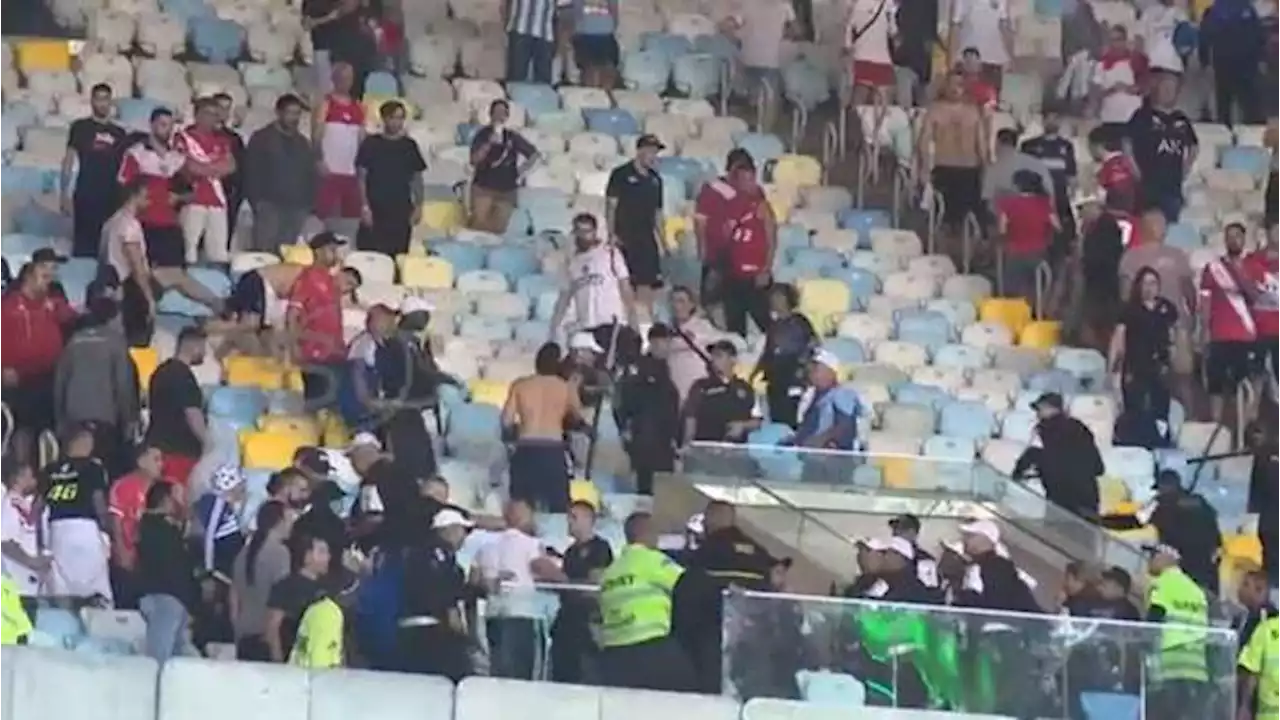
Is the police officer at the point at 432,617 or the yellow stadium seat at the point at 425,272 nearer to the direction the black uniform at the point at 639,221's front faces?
the police officer

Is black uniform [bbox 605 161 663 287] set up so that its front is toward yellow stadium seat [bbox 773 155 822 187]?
no

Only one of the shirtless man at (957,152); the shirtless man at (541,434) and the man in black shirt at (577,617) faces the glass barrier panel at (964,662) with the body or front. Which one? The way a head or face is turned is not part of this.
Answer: the shirtless man at (957,152)

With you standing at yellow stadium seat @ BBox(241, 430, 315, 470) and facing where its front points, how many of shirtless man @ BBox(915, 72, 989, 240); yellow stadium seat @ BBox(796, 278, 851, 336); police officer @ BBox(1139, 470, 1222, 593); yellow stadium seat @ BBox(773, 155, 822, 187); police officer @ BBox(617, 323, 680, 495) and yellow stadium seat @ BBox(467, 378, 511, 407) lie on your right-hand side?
0

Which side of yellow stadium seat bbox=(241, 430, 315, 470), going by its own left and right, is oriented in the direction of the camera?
front

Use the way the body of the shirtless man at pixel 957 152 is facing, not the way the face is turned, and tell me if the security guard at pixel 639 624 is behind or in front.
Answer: in front

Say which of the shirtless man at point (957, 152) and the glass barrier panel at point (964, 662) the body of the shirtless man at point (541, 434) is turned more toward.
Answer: the shirtless man

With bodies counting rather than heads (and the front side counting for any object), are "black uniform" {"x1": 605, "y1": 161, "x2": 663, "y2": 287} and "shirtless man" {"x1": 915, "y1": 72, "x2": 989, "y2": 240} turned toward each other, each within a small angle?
no

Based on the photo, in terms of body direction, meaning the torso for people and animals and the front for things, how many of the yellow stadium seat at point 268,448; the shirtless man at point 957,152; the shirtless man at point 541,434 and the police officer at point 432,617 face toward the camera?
2

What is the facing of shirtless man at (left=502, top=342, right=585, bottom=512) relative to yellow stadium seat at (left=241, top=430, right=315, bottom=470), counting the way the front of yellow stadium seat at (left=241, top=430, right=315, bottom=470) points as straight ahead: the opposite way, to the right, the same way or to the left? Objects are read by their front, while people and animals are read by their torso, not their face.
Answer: the opposite way

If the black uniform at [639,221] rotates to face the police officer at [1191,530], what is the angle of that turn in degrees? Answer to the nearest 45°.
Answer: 0° — it already faces them

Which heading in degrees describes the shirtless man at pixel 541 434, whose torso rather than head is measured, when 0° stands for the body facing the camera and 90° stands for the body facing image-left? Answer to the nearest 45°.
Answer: approximately 180°

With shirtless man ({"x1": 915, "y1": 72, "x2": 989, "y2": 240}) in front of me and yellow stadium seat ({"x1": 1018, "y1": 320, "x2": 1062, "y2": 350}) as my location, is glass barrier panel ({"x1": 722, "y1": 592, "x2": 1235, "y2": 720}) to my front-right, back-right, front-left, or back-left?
back-left

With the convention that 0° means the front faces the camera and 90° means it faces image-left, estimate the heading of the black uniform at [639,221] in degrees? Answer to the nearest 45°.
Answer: approximately 315°

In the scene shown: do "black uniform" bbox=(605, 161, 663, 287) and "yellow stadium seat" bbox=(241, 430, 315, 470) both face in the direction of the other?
no
